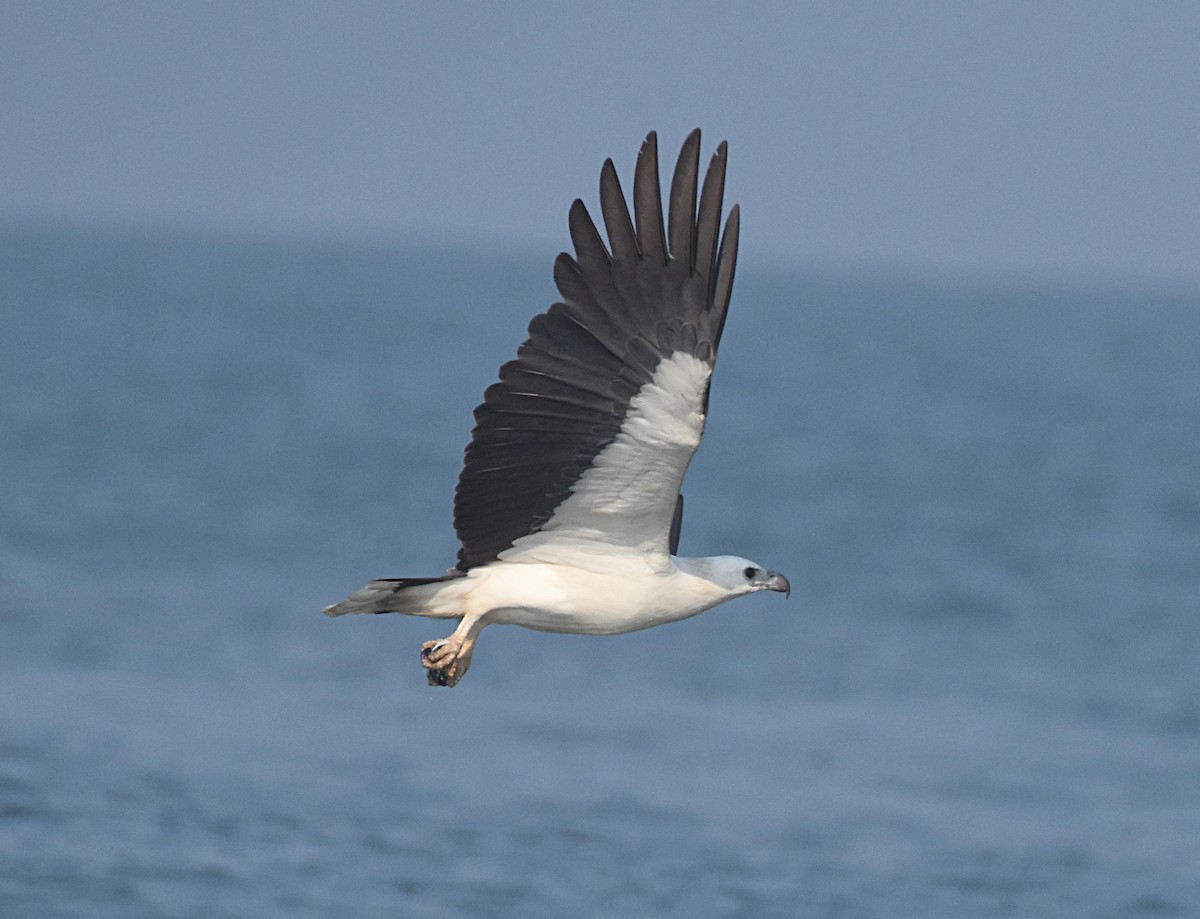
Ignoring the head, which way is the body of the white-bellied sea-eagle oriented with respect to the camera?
to the viewer's right
